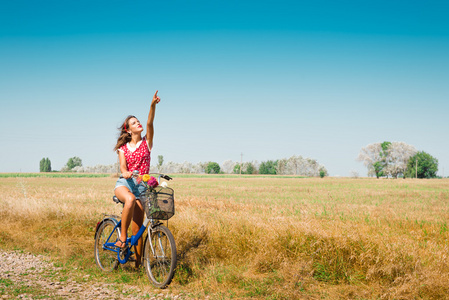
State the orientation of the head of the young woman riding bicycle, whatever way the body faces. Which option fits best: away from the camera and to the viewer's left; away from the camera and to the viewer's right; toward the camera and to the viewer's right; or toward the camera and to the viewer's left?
toward the camera and to the viewer's right

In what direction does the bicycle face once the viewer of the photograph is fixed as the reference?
facing the viewer and to the right of the viewer
